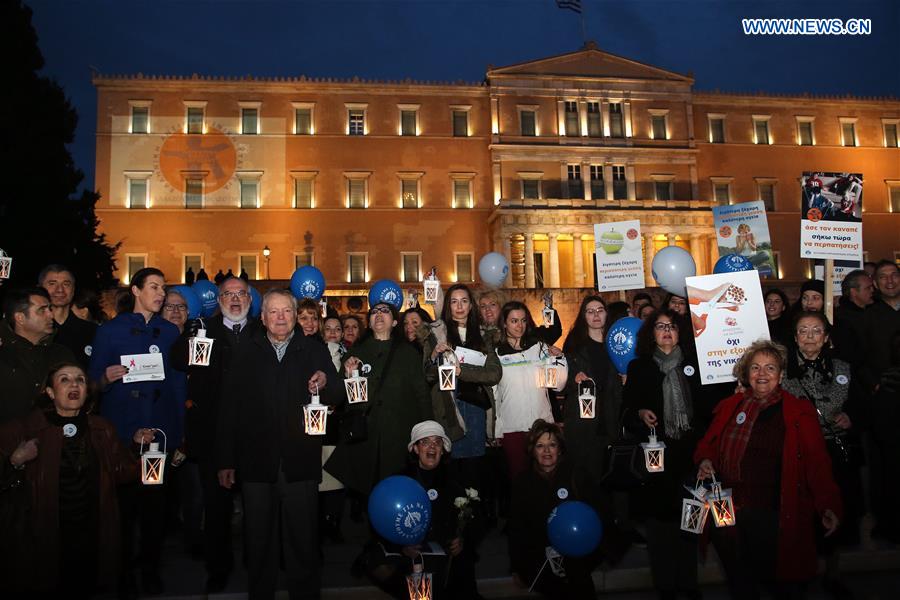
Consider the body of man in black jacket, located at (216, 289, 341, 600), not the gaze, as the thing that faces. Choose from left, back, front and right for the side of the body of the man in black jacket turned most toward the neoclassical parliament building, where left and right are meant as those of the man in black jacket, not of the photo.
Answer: back

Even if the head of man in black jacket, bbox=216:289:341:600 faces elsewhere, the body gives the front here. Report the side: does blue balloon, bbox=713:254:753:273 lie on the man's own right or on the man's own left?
on the man's own left

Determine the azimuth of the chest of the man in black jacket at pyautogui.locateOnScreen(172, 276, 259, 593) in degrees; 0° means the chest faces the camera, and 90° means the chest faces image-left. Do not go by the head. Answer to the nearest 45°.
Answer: approximately 0°

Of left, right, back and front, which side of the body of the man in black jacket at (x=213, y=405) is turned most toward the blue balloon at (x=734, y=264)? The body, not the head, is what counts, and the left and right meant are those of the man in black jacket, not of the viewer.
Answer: left

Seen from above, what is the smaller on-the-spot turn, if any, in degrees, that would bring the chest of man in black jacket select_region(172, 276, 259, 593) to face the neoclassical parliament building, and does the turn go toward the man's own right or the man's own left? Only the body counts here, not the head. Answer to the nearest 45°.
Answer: approximately 180°

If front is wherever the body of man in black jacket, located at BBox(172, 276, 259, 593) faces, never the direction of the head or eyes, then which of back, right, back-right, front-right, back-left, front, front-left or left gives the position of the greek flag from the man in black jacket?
back-left

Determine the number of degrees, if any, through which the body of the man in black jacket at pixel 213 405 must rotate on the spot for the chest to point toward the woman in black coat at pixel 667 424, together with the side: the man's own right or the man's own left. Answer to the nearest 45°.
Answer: approximately 45° to the man's own left

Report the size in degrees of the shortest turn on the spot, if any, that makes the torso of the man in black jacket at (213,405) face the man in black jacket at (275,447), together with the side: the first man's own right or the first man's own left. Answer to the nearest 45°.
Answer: approximately 45° to the first man's own left

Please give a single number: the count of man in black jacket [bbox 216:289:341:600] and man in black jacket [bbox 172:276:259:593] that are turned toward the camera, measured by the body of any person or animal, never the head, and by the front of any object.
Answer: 2
